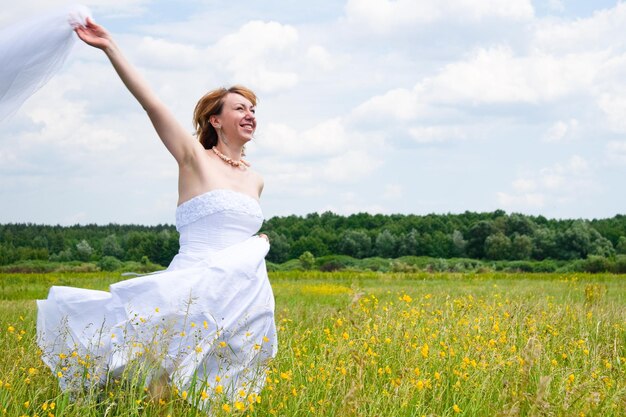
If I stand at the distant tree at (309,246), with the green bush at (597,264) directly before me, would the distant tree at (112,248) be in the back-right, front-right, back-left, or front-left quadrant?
back-right

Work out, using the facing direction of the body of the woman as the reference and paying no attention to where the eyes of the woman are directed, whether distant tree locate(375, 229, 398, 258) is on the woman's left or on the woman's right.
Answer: on the woman's left

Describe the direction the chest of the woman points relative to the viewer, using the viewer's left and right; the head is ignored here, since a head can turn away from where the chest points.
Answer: facing the viewer and to the right of the viewer

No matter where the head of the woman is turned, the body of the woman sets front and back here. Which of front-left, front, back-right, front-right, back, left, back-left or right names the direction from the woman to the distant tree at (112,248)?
back-left

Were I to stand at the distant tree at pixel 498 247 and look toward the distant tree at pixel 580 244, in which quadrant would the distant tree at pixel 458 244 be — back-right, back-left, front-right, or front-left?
back-left

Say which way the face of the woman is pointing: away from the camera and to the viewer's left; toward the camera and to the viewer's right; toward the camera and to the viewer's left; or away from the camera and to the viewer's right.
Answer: toward the camera and to the viewer's right

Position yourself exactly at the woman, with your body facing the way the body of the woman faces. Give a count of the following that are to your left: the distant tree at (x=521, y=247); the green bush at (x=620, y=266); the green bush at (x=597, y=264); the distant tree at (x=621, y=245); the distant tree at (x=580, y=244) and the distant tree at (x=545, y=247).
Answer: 6

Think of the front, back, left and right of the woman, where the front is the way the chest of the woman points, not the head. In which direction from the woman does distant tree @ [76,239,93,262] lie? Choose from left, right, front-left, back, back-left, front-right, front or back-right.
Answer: back-left

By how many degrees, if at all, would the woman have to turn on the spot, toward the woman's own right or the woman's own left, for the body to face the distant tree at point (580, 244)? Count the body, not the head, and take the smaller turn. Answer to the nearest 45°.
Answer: approximately 90° to the woman's own left

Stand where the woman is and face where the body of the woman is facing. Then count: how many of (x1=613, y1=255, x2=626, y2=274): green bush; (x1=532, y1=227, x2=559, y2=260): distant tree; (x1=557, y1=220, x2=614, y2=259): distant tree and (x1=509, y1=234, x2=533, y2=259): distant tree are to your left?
4

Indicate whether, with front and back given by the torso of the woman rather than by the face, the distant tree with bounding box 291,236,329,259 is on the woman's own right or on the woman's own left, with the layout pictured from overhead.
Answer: on the woman's own left

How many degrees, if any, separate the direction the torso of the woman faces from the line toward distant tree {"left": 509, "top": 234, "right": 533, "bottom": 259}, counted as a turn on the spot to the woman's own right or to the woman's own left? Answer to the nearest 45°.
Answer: approximately 90° to the woman's own left

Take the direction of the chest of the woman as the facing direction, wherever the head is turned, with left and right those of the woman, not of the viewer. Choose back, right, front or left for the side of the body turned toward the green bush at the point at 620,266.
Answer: left

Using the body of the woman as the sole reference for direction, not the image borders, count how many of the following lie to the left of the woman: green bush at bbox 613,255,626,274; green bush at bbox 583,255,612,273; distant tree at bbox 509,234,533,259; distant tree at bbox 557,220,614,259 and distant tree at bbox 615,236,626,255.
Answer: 5
